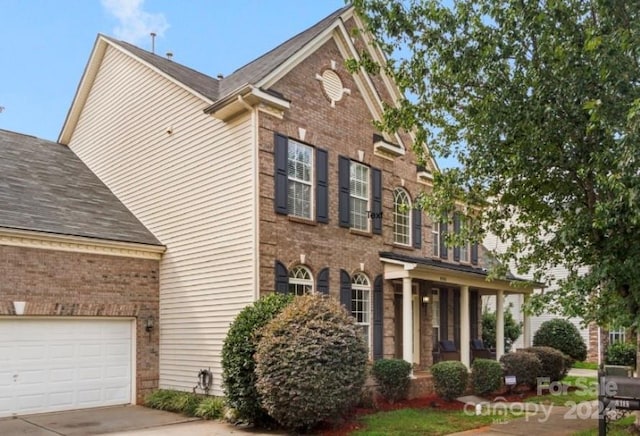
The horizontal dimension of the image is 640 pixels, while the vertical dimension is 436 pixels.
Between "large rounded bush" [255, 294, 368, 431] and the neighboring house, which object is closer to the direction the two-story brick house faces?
the large rounded bush

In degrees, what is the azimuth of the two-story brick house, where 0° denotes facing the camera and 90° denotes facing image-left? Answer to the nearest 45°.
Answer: approximately 315°

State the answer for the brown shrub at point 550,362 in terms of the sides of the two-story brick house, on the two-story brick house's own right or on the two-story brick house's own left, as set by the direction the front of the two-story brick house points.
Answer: on the two-story brick house's own left

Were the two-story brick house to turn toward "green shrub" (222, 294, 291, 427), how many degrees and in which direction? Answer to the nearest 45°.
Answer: approximately 45° to its right

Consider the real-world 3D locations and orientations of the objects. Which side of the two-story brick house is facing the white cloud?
back

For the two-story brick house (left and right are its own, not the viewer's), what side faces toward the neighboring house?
left
